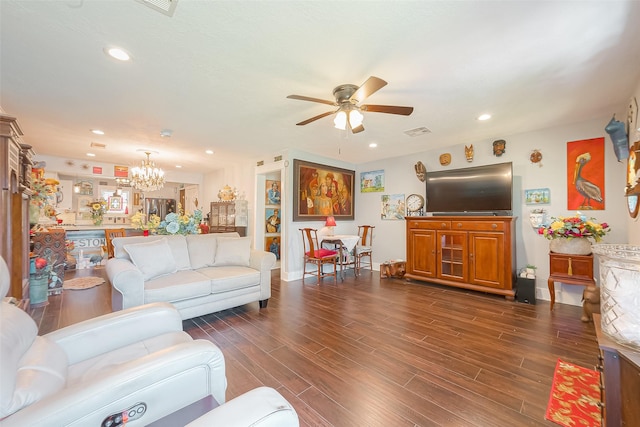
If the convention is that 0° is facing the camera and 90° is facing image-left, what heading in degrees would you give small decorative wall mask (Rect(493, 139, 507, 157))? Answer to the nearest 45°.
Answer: approximately 45°

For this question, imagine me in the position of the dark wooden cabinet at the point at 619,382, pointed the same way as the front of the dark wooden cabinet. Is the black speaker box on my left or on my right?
on my right

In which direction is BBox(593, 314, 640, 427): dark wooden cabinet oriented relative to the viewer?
to the viewer's left

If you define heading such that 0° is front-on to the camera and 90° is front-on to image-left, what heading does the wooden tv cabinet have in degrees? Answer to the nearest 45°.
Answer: approximately 45°

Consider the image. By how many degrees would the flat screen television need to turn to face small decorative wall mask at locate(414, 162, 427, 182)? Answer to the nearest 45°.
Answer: approximately 90° to its right
